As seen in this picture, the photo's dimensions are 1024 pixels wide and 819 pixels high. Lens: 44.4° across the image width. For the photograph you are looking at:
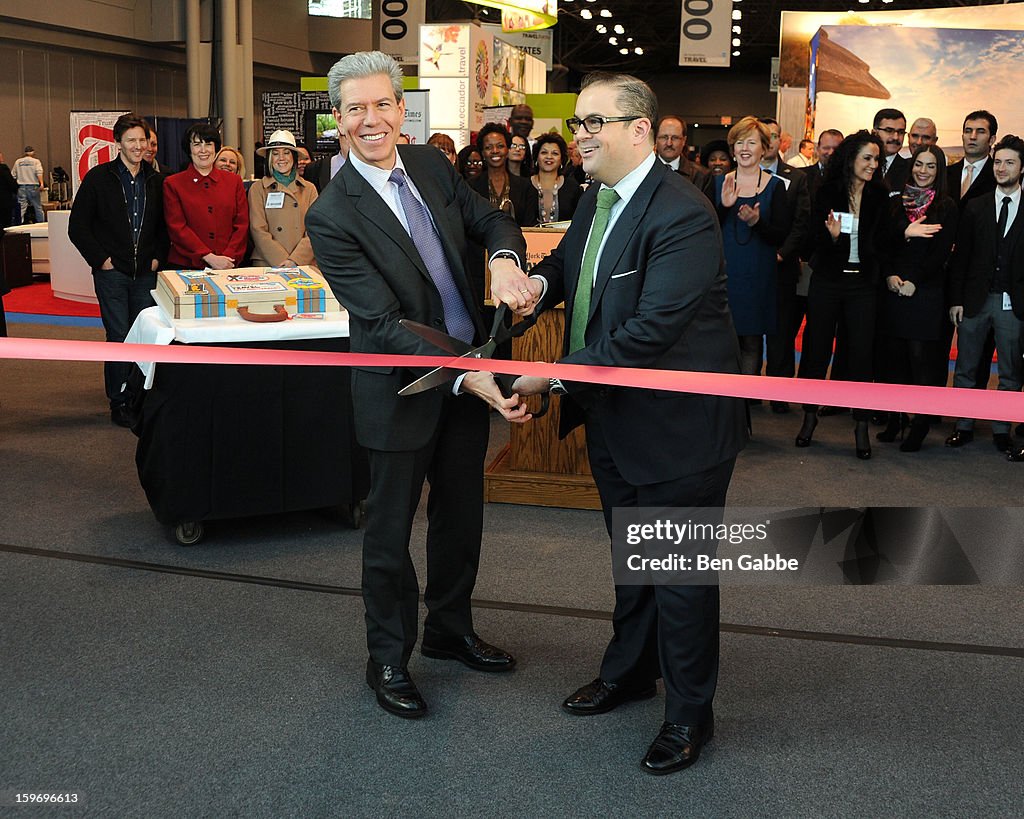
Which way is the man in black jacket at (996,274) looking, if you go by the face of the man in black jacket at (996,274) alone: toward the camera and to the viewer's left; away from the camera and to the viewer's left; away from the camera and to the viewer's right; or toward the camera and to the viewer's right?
toward the camera and to the viewer's left

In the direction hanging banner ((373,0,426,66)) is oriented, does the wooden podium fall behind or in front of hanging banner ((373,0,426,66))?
in front

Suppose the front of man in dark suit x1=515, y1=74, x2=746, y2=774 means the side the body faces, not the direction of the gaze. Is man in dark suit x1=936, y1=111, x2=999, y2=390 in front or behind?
behind

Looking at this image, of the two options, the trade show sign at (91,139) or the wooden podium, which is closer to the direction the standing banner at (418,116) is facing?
the wooden podium

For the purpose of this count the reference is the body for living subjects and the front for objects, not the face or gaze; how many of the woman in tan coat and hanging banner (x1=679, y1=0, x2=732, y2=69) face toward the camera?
2

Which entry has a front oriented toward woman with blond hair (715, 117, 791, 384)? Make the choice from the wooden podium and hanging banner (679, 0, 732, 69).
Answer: the hanging banner
